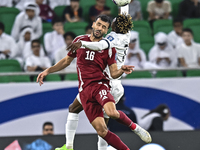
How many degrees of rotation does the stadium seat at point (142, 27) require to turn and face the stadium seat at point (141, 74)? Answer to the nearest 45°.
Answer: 0° — it already faces it

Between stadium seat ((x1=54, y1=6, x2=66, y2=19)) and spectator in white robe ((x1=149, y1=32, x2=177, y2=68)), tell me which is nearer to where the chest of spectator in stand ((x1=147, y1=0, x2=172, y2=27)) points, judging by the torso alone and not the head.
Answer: the spectator in white robe

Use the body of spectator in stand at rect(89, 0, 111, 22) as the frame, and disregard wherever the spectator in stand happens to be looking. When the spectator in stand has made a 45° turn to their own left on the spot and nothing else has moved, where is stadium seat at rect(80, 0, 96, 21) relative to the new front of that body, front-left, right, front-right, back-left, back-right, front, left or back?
back

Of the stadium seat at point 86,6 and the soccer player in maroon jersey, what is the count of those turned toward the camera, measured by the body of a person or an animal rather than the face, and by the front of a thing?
2

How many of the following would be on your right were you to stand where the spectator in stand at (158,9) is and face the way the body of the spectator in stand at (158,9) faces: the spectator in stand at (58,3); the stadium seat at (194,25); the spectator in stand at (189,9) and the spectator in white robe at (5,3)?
2

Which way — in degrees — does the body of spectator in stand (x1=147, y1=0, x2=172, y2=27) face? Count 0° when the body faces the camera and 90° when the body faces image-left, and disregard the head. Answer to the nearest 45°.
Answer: approximately 0°

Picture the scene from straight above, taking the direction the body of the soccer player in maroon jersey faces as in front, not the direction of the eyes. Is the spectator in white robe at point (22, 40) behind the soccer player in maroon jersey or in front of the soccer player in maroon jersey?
behind

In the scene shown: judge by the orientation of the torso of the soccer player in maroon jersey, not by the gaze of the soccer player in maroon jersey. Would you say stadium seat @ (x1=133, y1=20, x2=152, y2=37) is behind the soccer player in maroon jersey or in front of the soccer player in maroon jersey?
behind
